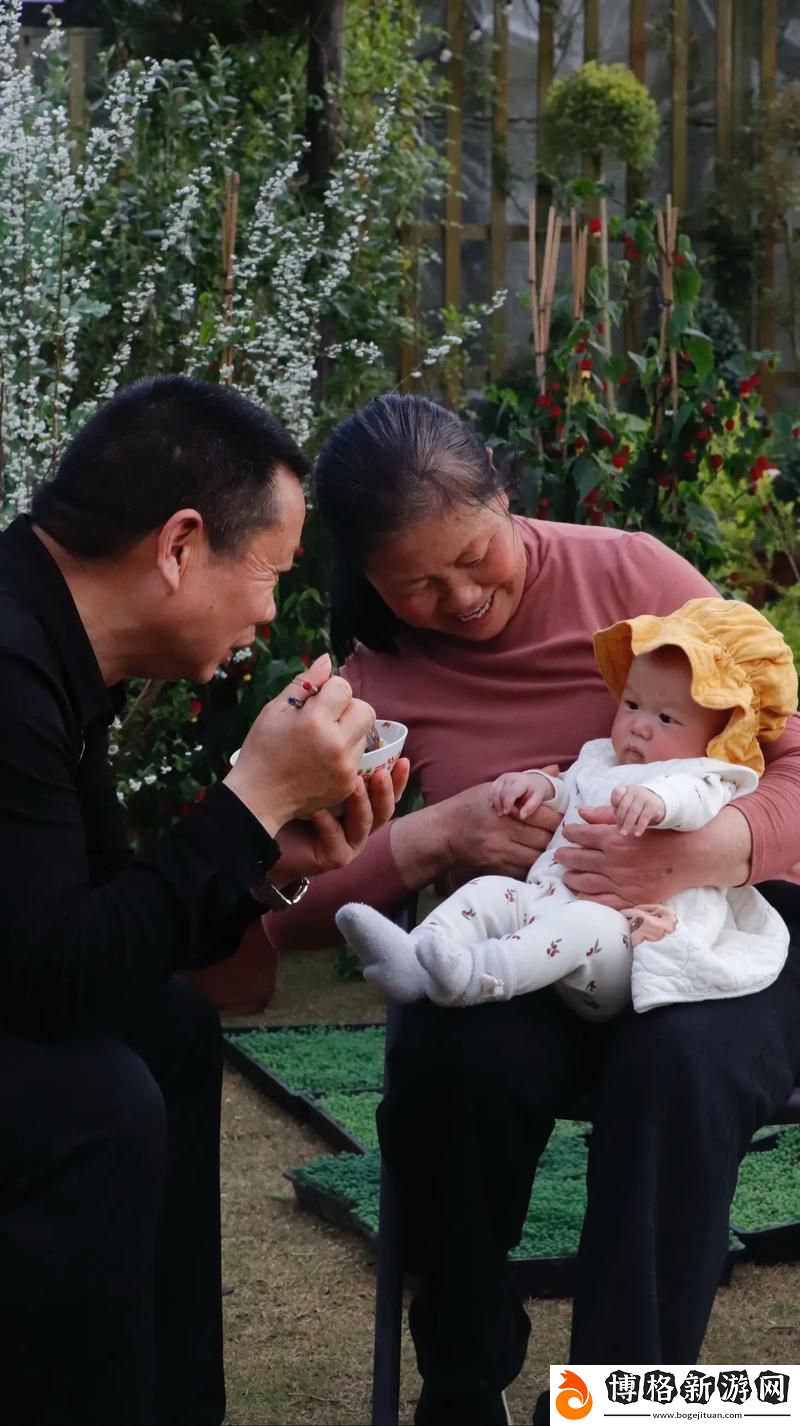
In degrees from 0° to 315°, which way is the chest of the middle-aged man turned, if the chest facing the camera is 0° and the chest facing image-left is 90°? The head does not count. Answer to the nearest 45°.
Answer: approximately 270°

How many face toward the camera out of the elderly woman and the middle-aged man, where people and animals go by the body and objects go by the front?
1

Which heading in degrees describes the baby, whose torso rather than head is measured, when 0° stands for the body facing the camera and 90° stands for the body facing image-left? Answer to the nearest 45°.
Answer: approximately 45°

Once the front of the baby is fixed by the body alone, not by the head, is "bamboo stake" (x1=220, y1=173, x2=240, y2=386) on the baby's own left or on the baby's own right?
on the baby's own right

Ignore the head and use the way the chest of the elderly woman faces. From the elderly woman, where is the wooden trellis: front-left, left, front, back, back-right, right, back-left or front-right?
back

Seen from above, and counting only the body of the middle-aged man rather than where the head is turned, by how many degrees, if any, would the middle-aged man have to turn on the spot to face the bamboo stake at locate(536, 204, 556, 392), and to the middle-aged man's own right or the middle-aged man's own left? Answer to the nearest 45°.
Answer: approximately 90° to the middle-aged man's own left

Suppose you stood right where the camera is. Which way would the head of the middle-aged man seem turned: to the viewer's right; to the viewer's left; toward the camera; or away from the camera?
to the viewer's right

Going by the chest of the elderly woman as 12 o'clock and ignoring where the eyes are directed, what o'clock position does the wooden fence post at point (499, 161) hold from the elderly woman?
The wooden fence post is roughly at 6 o'clock from the elderly woman.

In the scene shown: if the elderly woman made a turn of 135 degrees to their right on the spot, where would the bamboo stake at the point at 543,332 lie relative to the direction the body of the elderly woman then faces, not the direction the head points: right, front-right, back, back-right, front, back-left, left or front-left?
front-right

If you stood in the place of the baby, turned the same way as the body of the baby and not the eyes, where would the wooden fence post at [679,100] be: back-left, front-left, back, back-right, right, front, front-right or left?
back-right

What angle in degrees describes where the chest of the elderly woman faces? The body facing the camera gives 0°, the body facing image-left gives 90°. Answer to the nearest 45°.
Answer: approximately 0°

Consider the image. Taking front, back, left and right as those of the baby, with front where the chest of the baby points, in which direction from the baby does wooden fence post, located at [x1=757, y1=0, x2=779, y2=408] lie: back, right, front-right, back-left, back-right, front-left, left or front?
back-right

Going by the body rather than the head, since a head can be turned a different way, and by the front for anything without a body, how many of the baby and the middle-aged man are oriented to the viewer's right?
1

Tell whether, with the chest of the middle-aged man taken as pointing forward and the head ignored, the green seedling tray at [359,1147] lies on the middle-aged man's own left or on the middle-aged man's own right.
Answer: on the middle-aged man's own left
